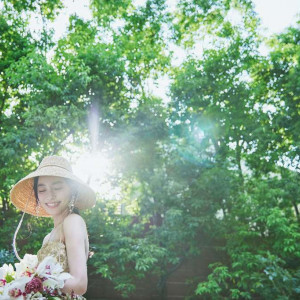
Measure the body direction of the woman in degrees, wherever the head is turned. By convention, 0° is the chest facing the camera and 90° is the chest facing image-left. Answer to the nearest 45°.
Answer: approximately 45°
